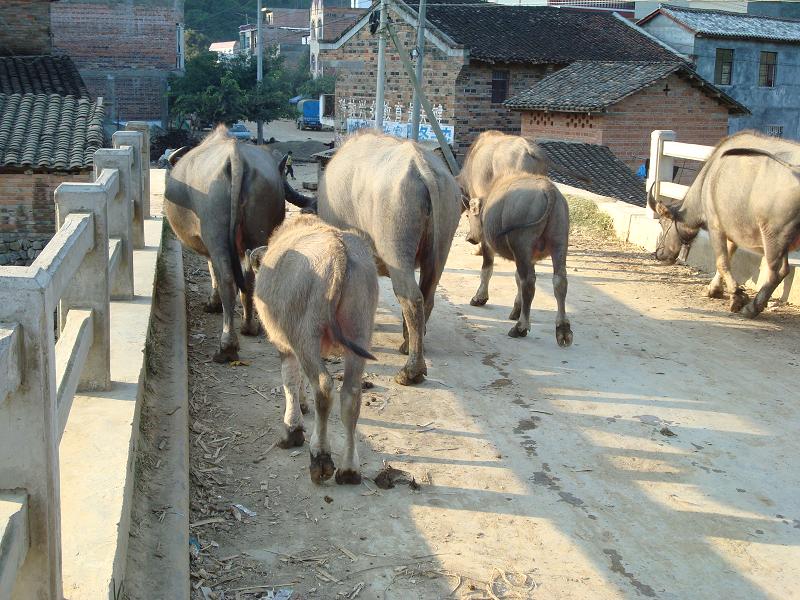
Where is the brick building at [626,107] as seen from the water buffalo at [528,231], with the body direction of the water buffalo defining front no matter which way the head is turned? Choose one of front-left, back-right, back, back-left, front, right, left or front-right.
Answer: front-right

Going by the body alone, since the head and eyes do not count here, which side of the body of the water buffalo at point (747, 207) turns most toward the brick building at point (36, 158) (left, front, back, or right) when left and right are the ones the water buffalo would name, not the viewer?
front

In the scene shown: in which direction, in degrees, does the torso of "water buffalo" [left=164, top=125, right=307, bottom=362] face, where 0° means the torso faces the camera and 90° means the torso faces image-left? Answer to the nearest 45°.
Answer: approximately 180°

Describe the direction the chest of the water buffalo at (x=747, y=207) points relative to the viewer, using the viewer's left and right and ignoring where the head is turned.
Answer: facing away from the viewer and to the left of the viewer

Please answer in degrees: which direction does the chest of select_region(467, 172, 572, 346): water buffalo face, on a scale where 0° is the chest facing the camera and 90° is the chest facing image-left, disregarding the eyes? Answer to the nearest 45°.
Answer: approximately 135°

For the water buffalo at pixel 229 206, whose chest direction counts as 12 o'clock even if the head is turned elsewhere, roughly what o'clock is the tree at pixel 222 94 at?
The tree is roughly at 12 o'clock from the water buffalo.

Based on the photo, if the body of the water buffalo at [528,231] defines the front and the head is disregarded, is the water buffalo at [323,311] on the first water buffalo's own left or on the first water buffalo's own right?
on the first water buffalo's own left

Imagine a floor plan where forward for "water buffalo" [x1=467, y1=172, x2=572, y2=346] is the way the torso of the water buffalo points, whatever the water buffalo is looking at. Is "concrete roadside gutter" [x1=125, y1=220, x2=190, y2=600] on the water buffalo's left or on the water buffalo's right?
on the water buffalo's left

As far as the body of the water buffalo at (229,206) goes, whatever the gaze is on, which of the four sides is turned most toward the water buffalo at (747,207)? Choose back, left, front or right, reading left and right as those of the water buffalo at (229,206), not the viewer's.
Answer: right

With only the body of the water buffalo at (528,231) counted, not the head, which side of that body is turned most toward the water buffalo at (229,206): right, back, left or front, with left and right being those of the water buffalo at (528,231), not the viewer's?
left
